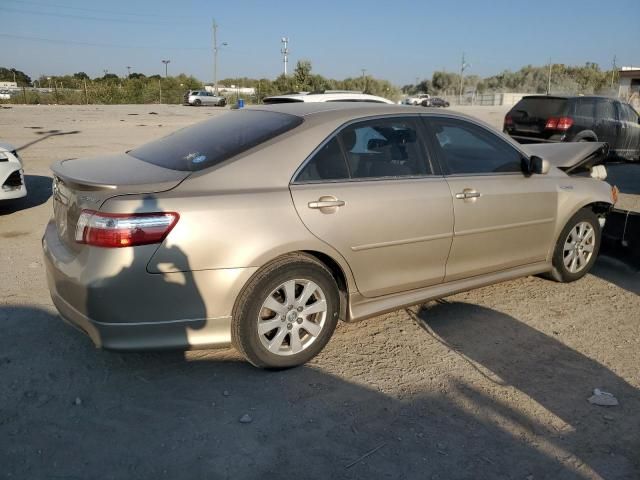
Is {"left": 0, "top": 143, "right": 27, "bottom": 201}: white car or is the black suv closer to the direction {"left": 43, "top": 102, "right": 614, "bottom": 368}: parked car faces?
the black suv

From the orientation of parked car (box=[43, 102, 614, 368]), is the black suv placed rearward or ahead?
ahead

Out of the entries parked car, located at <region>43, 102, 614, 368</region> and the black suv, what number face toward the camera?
0

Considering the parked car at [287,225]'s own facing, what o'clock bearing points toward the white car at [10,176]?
The white car is roughly at 9 o'clock from the parked car.

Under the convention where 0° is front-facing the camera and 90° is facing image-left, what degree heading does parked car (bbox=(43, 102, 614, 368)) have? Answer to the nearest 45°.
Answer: approximately 225°

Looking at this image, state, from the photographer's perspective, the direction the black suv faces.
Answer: facing away from the viewer and to the right of the viewer

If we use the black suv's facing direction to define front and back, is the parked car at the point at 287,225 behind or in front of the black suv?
behind
